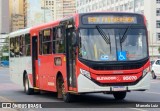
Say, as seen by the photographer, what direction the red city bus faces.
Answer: facing the viewer and to the right of the viewer

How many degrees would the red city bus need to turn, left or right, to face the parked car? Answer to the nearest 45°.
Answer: approximately 135° to its left
